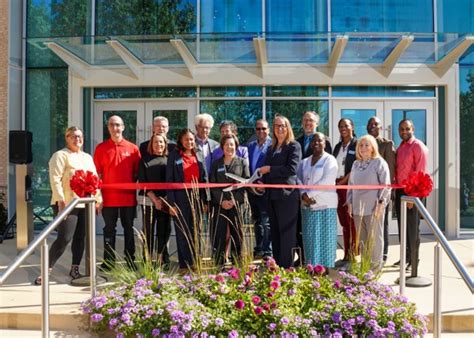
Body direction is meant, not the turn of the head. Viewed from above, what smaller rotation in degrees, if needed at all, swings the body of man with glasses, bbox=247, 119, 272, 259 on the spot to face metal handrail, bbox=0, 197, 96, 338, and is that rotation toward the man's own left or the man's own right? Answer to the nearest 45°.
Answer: approximately 45° to the man's own right

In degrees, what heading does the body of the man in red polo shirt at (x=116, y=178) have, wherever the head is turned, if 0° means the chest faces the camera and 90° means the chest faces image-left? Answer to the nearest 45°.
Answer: approximately 0°

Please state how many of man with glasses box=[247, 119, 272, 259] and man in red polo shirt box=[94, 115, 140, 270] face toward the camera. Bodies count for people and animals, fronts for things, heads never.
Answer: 2

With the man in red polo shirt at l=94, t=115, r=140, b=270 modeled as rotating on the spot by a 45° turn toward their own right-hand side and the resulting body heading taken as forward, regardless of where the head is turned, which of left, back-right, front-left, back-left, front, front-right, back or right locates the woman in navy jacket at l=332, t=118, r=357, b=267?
back-left

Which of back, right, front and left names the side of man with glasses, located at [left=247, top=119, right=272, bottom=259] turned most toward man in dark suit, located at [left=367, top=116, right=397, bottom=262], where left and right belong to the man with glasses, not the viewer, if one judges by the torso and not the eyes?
left

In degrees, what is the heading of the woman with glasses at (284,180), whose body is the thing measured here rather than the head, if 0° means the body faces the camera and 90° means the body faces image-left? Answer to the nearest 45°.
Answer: approximately 45°
